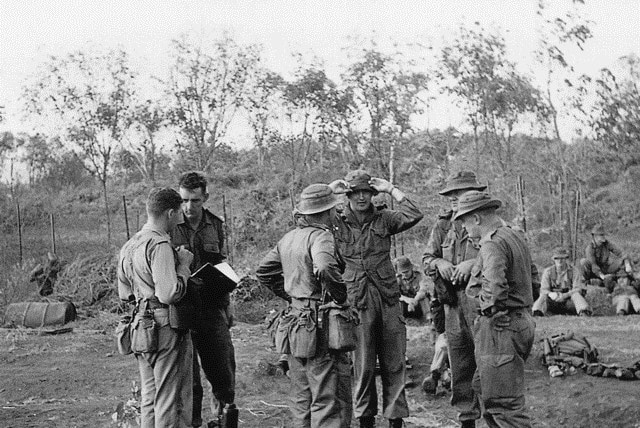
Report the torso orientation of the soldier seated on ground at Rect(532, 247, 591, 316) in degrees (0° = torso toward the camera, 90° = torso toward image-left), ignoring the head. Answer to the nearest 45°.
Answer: approximately 0°

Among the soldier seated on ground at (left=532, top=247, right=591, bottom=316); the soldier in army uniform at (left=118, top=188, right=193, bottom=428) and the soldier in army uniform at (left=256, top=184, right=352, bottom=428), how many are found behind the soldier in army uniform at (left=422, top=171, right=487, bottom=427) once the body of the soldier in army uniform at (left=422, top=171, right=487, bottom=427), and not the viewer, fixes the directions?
1

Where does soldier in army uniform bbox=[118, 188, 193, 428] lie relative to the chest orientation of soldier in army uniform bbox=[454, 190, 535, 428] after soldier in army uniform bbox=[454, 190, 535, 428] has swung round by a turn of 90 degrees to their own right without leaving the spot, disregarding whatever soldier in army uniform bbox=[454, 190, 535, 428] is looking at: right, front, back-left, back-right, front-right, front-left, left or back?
left

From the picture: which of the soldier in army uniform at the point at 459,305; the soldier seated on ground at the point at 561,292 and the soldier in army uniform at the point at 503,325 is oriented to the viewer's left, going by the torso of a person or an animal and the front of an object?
the soldier in army uniform at the point at 503,325

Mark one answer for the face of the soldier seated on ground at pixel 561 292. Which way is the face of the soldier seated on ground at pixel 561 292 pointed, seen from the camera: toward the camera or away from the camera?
toward the camera

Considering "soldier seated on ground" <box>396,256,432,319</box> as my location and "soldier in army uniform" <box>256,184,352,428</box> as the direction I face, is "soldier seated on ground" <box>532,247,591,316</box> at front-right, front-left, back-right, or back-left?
back-left

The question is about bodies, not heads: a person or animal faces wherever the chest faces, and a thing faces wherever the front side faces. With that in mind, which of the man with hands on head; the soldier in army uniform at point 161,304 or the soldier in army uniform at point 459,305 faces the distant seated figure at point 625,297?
the soldier in army uniform at point 161,304

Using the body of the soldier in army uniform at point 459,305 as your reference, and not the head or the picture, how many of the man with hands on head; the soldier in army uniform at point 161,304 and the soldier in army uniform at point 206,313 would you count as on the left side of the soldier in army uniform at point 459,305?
0

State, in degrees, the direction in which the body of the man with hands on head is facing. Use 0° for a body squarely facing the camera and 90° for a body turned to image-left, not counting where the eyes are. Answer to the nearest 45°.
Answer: approximately 0°

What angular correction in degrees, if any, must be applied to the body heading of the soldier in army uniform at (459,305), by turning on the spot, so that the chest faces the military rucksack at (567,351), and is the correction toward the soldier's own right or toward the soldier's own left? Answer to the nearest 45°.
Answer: approximately 135° to the soldier's own left

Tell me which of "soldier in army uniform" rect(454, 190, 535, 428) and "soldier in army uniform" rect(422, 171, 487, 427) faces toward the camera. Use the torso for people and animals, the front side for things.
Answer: "soldier in army uniform" rect(422, 171, 487, 427)

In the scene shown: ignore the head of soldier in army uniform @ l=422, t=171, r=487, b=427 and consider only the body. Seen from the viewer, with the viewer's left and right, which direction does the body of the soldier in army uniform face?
facing the viewer

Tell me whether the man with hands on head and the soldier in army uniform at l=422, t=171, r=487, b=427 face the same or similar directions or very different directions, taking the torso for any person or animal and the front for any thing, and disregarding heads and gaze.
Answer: same or similar directions

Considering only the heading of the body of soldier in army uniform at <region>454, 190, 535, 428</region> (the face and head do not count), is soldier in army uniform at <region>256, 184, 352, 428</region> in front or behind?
in front

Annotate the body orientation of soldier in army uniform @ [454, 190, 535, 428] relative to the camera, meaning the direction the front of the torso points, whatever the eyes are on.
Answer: to the viewer's left

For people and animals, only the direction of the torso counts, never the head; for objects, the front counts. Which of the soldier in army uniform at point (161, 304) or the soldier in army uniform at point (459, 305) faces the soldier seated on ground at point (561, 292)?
the soldier in army uniform at point (161, 304)
